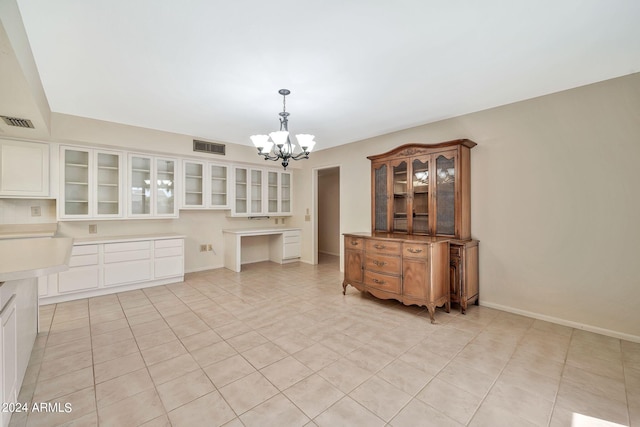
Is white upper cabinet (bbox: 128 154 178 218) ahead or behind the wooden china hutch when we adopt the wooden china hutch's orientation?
ahead

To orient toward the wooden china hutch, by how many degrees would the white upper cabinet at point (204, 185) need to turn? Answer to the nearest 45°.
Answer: approximately 45° to its left

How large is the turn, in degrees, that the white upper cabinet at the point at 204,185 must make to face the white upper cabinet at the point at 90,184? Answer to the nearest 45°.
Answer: approximately 90° to its right

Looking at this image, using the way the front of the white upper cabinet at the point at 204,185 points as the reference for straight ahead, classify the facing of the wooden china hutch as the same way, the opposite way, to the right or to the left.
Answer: to the right

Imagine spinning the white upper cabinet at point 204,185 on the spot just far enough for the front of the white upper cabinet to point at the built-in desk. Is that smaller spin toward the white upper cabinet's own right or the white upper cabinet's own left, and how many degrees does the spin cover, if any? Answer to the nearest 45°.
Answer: approximately 90° to the white upper cabinet's own left

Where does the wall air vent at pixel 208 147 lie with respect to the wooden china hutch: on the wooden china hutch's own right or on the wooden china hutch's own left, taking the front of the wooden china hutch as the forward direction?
on the wooden china hutch's own right

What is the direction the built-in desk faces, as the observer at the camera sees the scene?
facing the viewer and to the right of the viewer

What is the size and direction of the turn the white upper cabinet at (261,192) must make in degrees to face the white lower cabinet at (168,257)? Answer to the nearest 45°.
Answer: approximately 90° to its right

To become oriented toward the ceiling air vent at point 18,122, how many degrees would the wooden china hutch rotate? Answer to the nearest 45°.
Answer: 0° — it already faces it

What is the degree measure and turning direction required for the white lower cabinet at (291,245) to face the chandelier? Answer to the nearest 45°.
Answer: approximately 45° to its right
